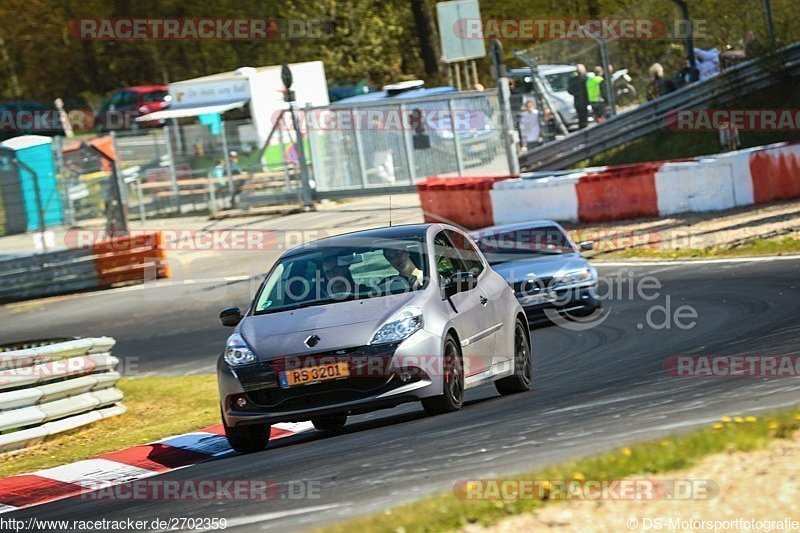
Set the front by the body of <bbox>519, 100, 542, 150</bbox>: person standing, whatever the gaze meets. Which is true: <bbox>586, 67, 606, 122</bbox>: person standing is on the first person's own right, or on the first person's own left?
on the first person's own left

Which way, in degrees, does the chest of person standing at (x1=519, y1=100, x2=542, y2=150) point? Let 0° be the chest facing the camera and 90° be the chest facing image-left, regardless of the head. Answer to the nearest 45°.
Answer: approximately 0°

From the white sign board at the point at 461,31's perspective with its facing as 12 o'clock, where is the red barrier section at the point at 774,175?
The red barrier section is roughly at 11 o'clock from the white sign board.

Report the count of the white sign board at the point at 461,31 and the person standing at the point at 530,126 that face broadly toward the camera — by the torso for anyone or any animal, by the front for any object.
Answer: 2

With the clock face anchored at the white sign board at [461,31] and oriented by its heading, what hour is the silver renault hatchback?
The silver renault hatchback is roughly at 12 o'clock from the white sign board.

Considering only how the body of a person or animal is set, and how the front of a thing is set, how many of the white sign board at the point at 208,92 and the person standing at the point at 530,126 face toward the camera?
2

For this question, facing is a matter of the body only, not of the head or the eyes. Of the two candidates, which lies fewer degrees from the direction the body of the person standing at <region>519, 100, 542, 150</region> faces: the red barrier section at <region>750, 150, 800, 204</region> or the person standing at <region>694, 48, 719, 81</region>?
the red barrier section

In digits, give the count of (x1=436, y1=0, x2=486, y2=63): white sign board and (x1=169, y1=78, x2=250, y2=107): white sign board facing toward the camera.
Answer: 2

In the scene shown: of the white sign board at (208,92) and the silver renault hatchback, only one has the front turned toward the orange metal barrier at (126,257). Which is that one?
the white sign board

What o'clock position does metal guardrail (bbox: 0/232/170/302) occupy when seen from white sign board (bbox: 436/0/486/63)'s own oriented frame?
The metal guardrail is roughly at 2 o'clock from the white sign board.

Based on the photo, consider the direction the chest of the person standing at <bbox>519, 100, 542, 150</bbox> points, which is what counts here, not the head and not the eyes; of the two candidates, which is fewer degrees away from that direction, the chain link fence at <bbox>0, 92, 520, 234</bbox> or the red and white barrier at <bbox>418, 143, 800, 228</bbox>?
the red and white barrier
